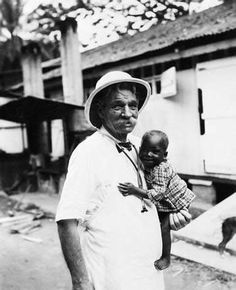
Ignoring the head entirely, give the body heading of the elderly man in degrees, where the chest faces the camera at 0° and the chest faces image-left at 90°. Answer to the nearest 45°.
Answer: approximately 315°

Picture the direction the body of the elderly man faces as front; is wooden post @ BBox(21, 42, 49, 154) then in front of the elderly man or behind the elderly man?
behind
